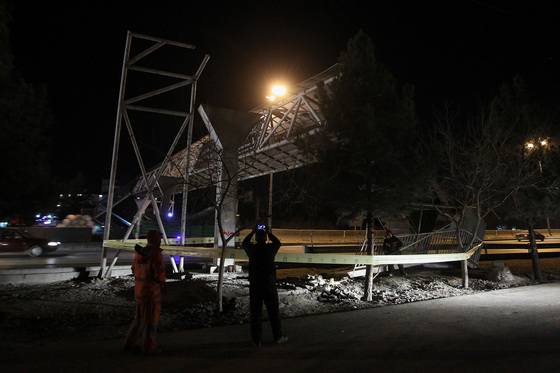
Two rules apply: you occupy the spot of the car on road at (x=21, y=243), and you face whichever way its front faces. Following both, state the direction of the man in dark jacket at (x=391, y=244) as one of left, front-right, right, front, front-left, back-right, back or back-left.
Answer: front-right

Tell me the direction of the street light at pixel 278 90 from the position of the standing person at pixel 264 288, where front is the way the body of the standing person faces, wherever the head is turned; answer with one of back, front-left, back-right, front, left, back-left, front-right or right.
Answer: front

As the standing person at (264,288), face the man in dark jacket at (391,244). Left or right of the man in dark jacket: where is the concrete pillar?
left

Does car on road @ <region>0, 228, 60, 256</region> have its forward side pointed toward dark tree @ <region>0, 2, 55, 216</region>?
no

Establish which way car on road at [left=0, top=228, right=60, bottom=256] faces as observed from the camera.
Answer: facing to the right of the viewer

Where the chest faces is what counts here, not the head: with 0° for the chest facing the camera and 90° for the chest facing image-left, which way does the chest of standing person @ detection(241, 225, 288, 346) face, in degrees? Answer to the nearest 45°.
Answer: approximately 180°

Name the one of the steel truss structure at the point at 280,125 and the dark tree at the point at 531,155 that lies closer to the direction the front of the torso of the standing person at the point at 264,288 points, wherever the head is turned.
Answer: the steel truss structure

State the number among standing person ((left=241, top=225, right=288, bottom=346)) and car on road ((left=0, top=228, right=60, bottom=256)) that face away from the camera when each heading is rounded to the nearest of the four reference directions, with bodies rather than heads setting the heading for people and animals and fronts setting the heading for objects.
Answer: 1

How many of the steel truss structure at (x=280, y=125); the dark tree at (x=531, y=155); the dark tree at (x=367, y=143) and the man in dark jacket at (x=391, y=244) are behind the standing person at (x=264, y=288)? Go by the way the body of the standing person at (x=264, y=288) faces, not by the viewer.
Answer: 0

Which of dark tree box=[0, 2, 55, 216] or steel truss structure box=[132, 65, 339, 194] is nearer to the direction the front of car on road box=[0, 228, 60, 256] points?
the steel truss structure

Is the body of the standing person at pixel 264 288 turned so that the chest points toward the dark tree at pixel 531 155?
no

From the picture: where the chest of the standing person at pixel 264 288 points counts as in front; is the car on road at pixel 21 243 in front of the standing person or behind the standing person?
in front

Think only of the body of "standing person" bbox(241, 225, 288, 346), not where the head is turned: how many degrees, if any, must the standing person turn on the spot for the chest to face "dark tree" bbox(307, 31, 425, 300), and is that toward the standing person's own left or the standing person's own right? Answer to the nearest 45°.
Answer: approximately 45° to the standing person's own right

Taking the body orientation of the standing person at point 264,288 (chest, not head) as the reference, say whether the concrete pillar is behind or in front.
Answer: in front
